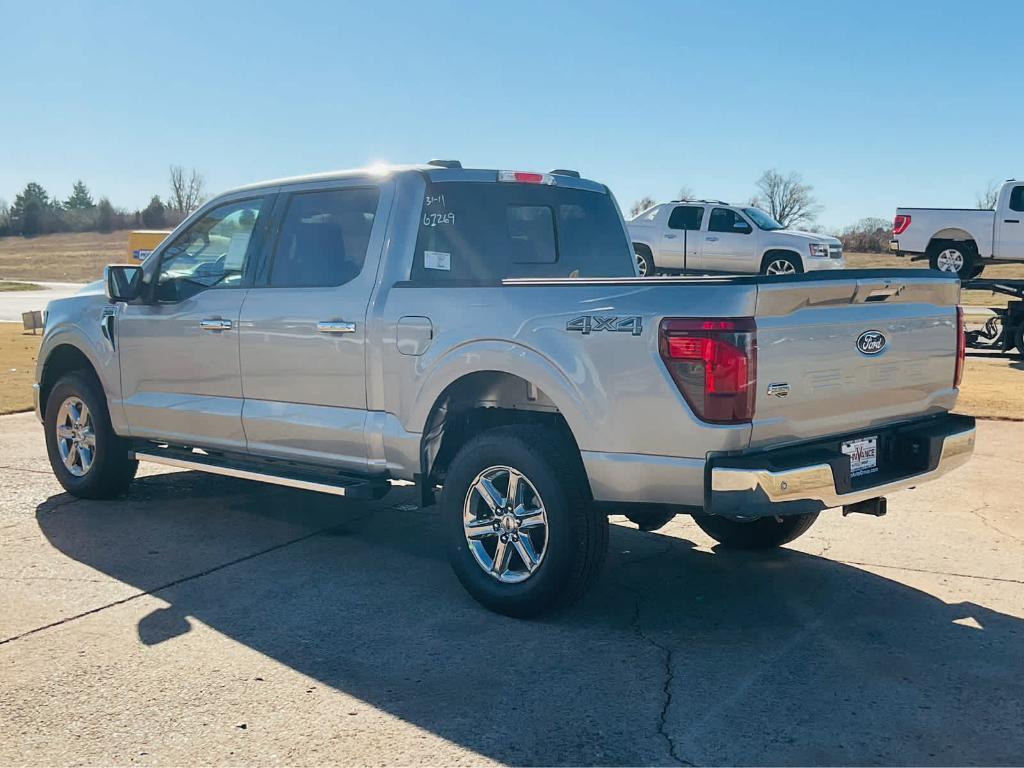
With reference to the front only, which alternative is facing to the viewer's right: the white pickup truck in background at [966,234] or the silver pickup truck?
the white pickup truck in background

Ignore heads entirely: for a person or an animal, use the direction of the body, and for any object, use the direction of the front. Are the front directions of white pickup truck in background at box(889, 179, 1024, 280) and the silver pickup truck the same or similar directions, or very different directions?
very different directions

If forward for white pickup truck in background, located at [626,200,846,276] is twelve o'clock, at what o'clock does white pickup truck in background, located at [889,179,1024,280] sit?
white pickup truck in background, located at [889,179,1024,280] is roughly at 12 o'clock from white pickup truck in background, located at [626,200,846,276].

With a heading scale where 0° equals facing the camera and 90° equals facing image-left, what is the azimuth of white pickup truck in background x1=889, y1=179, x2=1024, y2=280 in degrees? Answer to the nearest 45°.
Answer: approximately 270°

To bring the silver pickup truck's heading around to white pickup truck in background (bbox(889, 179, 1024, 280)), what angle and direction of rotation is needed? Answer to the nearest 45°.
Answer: approximately 90° to its right

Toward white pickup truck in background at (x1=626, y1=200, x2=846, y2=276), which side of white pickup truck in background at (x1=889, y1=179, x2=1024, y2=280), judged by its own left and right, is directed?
back

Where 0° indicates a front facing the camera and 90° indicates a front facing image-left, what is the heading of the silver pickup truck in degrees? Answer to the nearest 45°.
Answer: approximately 135°

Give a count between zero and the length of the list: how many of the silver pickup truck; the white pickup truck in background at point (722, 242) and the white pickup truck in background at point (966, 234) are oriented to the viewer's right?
2

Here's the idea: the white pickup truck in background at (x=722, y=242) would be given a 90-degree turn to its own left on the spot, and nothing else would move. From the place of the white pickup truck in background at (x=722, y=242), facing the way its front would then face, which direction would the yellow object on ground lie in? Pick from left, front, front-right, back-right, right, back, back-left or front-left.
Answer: left

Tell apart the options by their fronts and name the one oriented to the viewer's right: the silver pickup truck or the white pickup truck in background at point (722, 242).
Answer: the white pickup truck in background

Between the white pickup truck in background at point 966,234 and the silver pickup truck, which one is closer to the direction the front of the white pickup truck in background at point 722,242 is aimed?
the white pickup truck in background

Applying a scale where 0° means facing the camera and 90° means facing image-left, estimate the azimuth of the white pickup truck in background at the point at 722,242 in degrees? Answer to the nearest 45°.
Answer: approximately 270°
